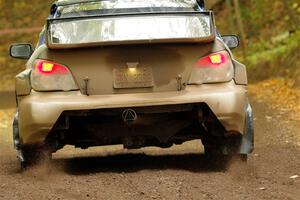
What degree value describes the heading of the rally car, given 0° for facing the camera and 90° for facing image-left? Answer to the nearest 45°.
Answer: approximately 180°
